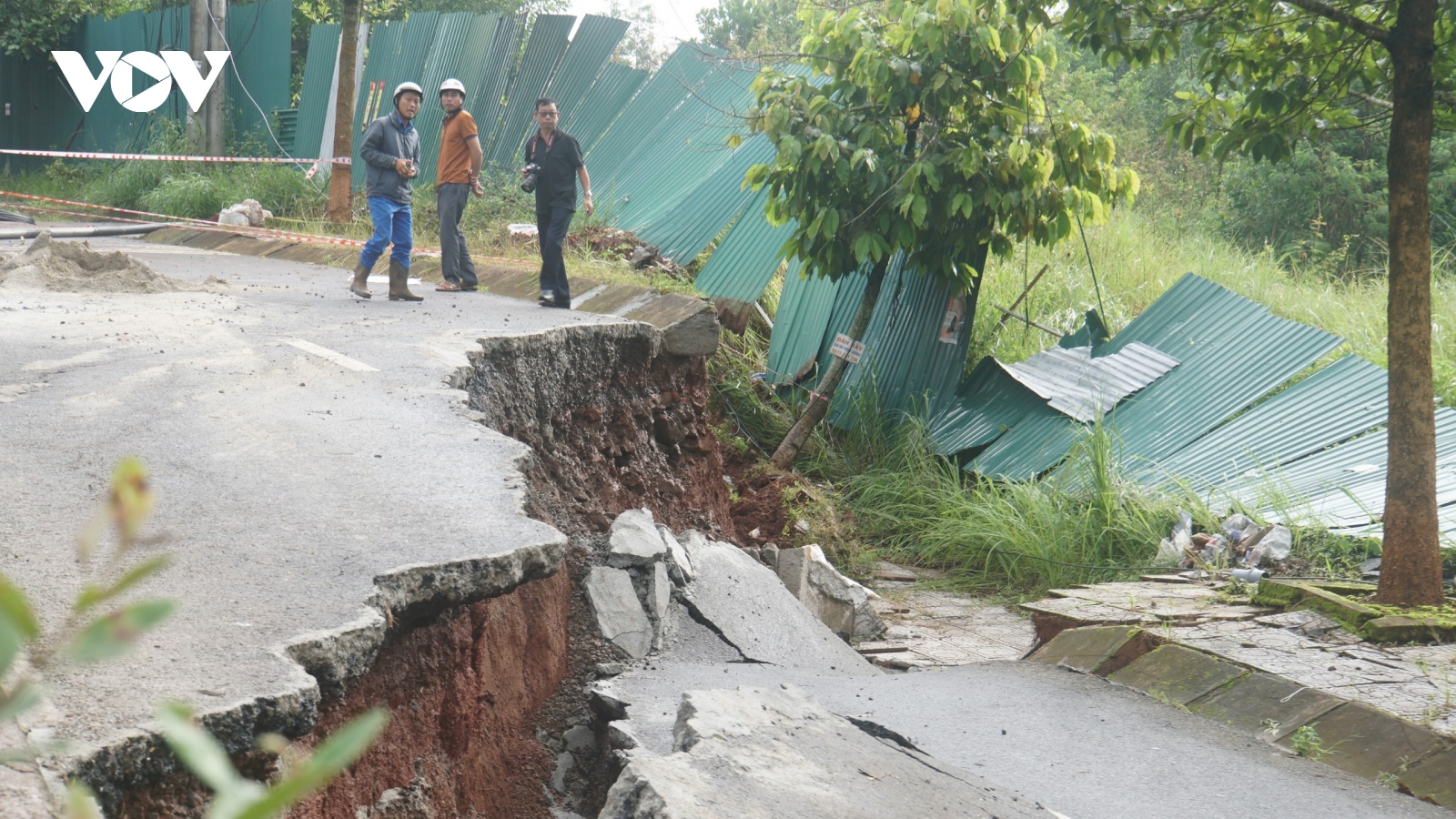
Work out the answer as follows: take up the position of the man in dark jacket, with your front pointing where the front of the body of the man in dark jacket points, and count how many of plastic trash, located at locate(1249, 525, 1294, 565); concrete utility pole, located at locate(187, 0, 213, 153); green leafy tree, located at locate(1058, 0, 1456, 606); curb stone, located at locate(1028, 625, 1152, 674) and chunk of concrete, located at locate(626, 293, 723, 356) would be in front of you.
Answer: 4

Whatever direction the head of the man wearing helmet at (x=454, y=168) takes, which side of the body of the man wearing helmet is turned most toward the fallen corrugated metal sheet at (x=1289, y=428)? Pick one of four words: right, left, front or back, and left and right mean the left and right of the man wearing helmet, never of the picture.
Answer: left

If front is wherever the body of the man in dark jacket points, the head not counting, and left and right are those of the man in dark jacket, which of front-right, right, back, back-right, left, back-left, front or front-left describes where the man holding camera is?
front-left

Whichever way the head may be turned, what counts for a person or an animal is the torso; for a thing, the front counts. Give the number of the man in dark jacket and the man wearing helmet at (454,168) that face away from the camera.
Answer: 0

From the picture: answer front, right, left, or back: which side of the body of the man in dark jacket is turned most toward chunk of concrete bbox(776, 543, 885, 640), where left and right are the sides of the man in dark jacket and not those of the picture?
front

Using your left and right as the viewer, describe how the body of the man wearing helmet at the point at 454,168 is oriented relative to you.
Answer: facing the viewer and to the left of the viewer

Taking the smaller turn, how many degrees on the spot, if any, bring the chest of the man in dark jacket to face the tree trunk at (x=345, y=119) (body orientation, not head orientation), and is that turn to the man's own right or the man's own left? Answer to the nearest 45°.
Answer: approximately 135° to the man's own left

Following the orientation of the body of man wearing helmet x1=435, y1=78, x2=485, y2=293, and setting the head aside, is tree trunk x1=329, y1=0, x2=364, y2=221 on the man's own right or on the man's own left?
on the man's own right

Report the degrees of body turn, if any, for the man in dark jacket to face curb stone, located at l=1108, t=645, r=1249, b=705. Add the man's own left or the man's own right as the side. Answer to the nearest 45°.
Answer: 0° — they already face it

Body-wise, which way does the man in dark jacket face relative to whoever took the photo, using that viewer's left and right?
facing the viewer and to the right of the viewer

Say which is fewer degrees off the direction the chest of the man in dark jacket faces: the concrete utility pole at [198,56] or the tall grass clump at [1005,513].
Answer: the tall grass clump

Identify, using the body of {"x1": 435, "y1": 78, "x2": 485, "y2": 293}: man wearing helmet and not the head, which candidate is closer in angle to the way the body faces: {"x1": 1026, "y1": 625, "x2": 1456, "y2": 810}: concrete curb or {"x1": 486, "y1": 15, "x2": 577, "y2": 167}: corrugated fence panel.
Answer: the concrete curb

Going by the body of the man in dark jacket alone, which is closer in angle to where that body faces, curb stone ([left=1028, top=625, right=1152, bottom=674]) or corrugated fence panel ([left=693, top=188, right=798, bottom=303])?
the curb stone
